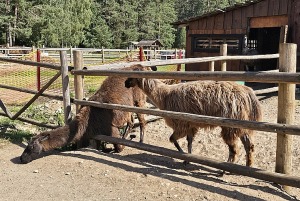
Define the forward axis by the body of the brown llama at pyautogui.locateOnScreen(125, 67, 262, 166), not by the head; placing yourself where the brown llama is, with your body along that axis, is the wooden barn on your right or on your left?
on your right

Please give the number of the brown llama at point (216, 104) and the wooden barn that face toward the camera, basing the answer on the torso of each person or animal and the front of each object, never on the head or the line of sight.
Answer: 1

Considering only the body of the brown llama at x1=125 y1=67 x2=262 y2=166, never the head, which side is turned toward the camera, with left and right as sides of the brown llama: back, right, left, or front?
left

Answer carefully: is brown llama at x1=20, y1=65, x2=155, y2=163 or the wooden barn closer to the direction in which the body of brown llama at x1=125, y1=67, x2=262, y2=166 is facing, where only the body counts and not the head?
the brown llama

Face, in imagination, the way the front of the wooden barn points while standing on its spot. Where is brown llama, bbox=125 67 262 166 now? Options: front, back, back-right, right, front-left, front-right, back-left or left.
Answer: front

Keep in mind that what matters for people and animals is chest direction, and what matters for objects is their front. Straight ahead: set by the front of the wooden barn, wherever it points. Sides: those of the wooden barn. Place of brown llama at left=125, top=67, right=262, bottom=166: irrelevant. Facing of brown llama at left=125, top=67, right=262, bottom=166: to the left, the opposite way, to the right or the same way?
to the right

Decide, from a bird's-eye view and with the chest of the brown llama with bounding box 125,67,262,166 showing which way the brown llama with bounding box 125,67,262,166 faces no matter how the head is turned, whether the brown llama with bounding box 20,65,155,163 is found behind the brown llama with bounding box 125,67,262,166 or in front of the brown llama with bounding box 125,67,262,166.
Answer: in front

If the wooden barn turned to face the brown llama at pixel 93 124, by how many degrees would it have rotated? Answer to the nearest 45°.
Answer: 0° — it already faces it

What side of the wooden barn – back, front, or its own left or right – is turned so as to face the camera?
front

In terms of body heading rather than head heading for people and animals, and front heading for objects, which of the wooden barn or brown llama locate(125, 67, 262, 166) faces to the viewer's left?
the brown llama
